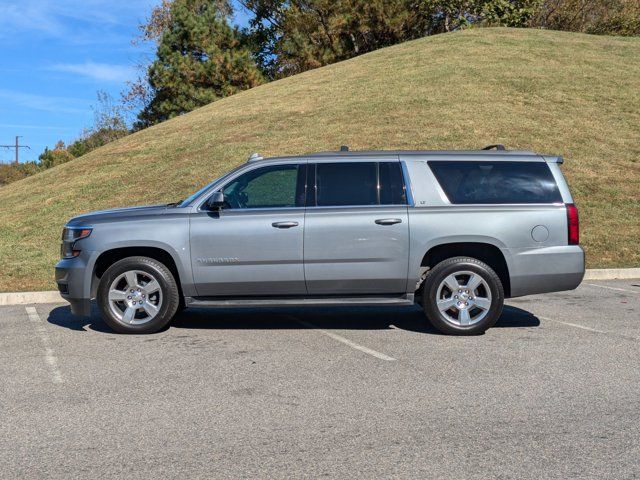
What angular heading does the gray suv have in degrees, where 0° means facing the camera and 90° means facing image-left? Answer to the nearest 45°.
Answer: approximately 90°

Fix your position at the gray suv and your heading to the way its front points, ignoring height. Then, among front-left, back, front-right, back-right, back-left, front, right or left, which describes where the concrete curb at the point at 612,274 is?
back-right
